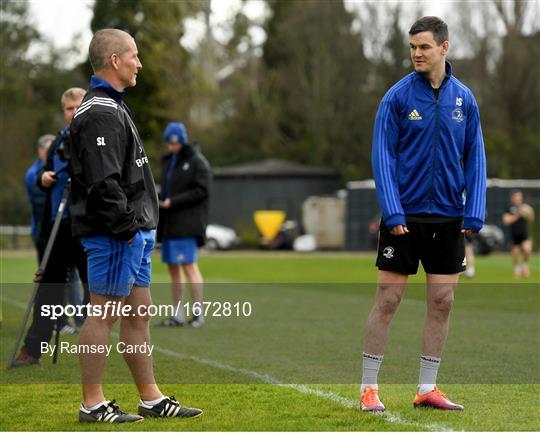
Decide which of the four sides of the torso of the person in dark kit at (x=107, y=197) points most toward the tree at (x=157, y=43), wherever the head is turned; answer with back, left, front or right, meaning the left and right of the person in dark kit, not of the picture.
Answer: left

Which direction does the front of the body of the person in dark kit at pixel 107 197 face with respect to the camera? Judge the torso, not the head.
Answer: to the viewer's right

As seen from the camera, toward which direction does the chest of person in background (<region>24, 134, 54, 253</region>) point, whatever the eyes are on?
to the viewer's right

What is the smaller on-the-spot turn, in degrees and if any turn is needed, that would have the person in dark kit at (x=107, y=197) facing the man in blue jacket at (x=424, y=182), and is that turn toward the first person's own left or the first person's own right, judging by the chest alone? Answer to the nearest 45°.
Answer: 0° — they already face them

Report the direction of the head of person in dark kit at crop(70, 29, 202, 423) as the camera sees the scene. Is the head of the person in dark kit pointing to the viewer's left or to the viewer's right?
to the viewer's right

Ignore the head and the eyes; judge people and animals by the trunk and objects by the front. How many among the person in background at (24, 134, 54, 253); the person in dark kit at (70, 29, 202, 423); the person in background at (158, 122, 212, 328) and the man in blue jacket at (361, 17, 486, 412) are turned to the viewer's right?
2

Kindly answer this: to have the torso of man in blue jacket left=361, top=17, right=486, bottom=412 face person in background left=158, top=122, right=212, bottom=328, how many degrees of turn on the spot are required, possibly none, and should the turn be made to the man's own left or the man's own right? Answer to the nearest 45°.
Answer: approximately 135° to the man's own right

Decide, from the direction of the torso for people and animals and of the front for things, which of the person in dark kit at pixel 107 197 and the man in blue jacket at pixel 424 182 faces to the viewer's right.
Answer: the person in dark kit

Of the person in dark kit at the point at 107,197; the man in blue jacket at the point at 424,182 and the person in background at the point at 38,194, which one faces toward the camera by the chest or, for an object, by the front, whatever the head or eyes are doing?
the man in blue jacket

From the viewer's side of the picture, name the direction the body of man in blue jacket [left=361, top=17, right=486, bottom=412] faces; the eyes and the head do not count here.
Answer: toward the camera

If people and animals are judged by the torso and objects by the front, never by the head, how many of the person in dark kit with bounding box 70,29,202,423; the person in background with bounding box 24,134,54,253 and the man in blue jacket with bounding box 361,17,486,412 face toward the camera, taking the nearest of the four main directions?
1
